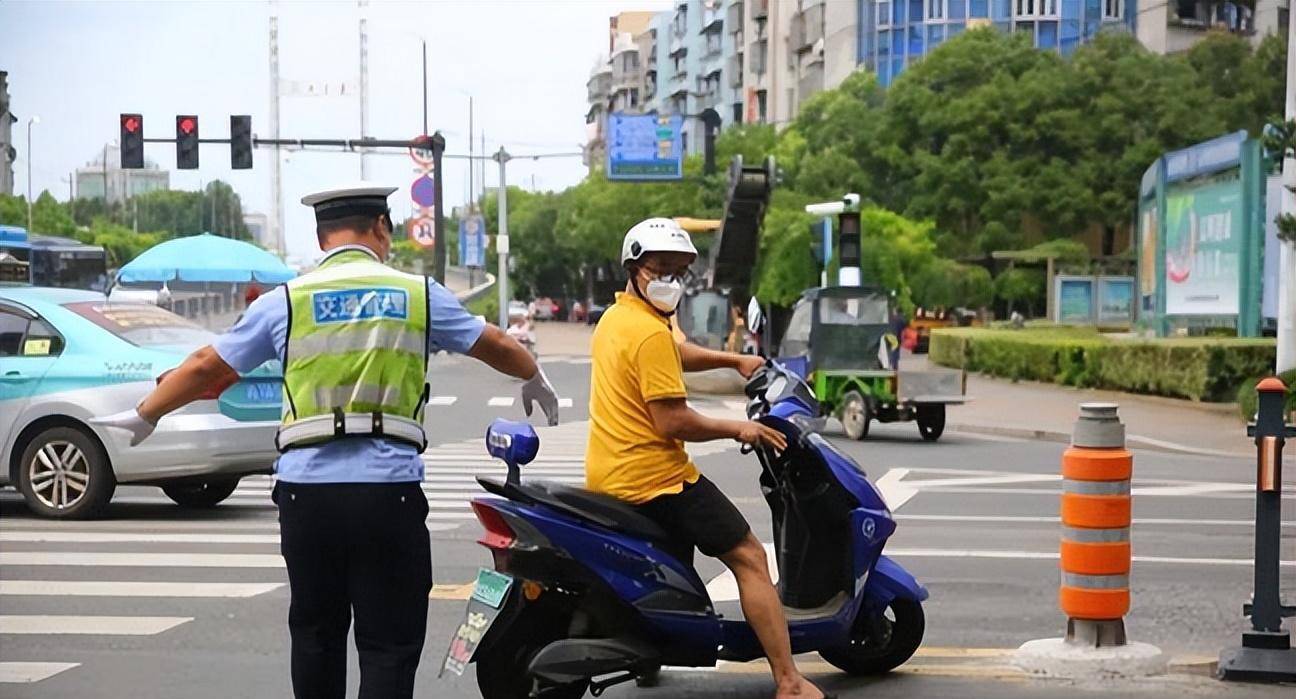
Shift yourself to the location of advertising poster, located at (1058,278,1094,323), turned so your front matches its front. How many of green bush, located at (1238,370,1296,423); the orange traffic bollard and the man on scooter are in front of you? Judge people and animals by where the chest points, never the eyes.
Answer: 3

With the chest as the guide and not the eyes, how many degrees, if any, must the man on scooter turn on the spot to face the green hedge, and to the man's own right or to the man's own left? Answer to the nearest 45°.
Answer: approximately 90° to the man's own left

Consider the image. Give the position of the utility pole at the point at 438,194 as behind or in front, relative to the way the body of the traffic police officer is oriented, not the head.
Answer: in front

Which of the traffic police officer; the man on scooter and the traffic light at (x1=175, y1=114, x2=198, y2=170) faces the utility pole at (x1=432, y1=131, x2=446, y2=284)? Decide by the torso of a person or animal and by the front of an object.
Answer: the traffic police officer

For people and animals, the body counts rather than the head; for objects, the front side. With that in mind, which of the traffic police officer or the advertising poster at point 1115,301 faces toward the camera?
the advertising poster

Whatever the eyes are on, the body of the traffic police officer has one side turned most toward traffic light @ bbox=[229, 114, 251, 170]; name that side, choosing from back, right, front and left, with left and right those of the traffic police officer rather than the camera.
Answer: front

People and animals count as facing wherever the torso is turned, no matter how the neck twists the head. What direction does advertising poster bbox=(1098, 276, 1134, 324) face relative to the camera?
toward the camera

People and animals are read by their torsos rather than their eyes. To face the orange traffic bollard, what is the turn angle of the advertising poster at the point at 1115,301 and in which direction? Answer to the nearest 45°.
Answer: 0° — it already faces it

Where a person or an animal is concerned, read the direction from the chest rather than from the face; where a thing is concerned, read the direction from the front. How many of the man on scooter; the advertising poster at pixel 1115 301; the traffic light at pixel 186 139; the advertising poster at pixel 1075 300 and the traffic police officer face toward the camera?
3

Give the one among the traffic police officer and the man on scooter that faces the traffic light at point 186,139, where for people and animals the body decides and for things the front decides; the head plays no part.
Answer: the traffic police officer

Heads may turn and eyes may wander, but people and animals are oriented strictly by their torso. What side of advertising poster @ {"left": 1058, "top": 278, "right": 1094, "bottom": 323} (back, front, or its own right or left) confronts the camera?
front

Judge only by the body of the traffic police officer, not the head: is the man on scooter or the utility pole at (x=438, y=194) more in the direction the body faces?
the utility pole

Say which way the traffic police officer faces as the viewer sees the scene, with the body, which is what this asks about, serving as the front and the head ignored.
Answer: away from the camera

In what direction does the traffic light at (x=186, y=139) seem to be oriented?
toward the camera

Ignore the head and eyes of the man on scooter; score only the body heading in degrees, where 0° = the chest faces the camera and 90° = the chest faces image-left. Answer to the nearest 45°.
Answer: approximately 270°

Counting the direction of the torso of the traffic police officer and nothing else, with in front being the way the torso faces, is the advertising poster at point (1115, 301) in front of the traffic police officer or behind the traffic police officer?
in front

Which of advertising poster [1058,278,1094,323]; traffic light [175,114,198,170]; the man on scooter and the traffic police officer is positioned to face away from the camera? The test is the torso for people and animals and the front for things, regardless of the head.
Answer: the traffic police officer
